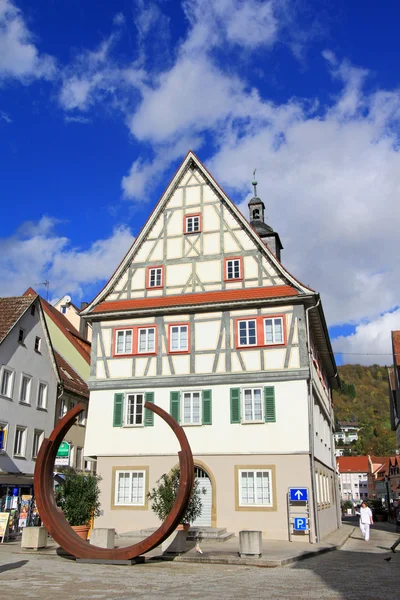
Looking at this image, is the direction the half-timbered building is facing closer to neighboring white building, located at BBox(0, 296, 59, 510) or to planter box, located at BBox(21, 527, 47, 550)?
the planter box

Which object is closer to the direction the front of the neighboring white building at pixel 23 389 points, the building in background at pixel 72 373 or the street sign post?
the street sign post

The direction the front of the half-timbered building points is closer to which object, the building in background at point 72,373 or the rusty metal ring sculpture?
the rusty metal ring sculpture

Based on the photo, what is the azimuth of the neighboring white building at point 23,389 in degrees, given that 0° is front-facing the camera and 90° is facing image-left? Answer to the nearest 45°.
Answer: approximately 315°

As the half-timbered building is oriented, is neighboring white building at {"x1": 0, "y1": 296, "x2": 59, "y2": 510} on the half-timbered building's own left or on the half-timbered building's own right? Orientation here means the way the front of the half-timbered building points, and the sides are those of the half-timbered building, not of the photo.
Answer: on the half-timbered building's own right

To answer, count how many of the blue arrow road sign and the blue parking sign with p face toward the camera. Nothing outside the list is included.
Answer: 2

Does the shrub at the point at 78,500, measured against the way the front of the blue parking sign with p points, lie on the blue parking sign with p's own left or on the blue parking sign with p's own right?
on the blue parking sign with p's own right

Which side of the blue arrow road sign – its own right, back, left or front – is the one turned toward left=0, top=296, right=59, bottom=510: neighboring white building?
right

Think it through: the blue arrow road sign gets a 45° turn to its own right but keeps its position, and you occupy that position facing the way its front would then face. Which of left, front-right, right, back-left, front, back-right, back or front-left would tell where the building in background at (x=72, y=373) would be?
right

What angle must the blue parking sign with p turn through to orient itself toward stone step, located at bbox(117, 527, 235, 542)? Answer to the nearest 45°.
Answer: approximately 90° to its right
